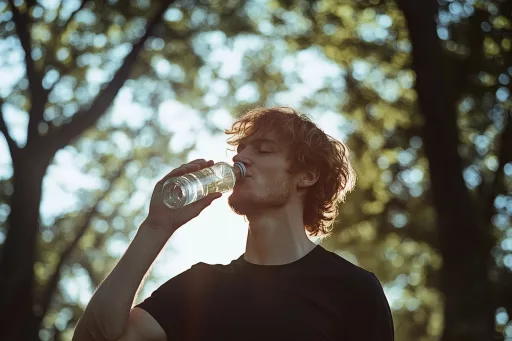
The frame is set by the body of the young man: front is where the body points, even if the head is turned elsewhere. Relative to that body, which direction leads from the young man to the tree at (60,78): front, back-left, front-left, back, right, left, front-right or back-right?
back-right

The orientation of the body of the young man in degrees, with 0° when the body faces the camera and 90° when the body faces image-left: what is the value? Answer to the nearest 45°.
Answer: approximately 45°

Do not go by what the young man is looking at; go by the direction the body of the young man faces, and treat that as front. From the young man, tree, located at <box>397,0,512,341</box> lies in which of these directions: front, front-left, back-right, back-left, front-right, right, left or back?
back
